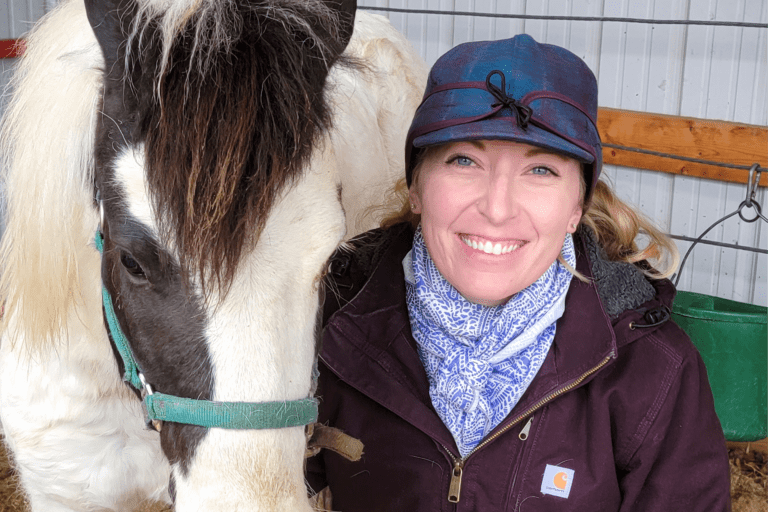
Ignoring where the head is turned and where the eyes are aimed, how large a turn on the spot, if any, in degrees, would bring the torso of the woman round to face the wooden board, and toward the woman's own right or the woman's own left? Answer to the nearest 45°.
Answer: approximately 180°

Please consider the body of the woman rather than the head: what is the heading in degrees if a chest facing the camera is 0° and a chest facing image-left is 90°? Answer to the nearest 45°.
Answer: approximately 0°

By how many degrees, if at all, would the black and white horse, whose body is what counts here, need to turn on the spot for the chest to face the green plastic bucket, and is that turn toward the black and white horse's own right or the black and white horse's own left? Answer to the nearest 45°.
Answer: approximately 135° to the black and white horse's own left

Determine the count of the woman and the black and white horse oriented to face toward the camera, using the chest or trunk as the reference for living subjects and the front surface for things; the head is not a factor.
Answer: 2

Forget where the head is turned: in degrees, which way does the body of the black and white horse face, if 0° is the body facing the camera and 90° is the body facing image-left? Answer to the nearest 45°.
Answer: approximately 0°

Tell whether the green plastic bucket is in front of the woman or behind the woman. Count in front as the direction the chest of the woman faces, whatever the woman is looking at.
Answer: behind
